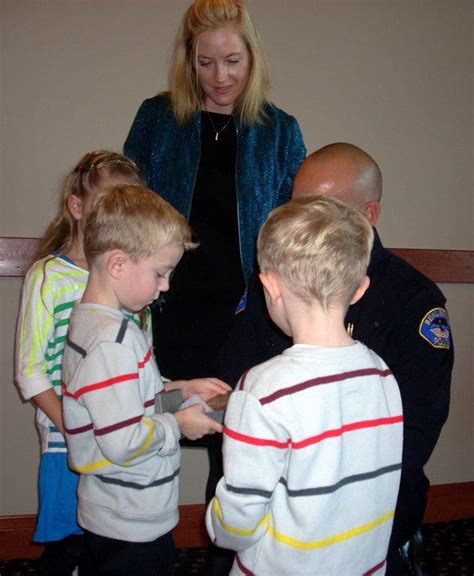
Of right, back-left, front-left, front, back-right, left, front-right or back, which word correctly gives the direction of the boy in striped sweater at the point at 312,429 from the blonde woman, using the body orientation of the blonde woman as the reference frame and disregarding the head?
front

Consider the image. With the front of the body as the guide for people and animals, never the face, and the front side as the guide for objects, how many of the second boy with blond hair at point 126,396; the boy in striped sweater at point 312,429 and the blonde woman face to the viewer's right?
1

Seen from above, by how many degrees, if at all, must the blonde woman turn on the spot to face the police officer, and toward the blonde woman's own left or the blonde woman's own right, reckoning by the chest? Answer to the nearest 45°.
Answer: approximately 45° to the blonde woman's own left

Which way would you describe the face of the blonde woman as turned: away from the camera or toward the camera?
toward the camera

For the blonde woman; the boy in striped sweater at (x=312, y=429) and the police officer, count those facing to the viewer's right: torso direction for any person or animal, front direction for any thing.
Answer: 0

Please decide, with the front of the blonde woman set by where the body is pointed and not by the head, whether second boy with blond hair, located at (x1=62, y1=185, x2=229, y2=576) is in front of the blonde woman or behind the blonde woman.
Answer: in front

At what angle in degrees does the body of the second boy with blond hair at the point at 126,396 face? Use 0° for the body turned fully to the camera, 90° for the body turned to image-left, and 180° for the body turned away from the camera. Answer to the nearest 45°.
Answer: approximately 270°

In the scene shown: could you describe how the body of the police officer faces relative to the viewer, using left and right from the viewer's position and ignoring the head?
facing the viewer and to the left of the viewer

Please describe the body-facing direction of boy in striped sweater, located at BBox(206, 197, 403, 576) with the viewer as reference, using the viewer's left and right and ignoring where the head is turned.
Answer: facing away from the viewer and to the left of the viewer

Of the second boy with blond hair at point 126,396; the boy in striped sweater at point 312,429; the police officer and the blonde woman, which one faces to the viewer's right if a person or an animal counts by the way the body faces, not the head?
the second boy with blond hair

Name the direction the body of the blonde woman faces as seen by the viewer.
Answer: toward the camera

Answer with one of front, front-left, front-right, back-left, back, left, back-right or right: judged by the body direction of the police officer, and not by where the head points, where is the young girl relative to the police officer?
front-right
